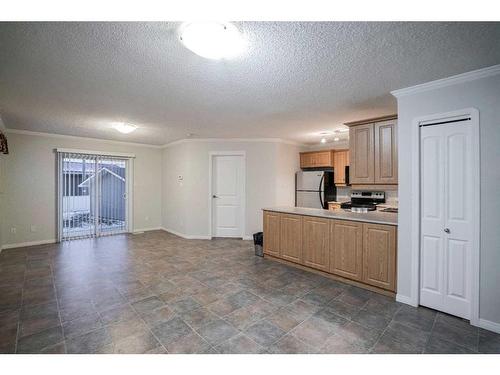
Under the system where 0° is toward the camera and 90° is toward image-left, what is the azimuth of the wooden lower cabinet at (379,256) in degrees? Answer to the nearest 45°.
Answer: approximately 45°

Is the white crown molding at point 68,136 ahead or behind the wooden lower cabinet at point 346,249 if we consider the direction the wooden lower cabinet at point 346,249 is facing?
ahead

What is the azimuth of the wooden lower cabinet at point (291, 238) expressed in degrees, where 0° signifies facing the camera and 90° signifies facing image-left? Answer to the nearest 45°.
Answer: approximately 45°

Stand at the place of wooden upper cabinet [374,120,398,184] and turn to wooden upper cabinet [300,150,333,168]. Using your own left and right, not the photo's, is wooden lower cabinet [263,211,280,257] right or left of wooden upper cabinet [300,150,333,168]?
left

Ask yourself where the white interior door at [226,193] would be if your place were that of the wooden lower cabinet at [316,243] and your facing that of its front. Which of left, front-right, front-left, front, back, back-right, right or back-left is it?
right

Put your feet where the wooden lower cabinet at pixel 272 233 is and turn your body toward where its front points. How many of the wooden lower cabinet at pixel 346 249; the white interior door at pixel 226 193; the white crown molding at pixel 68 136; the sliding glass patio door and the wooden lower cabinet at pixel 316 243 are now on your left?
2

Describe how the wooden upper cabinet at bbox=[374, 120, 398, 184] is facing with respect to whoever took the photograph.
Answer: facing the viewer and to the left of the viewer

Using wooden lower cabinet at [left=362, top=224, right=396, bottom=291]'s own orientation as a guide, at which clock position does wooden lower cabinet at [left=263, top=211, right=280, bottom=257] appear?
wooden lower cabinet at [left=263, top=211, right=280, bottom=257] is roughly at 2 o'clock from wooden lower cabinet at [left=362, top=224, right=396, bottom=291].
